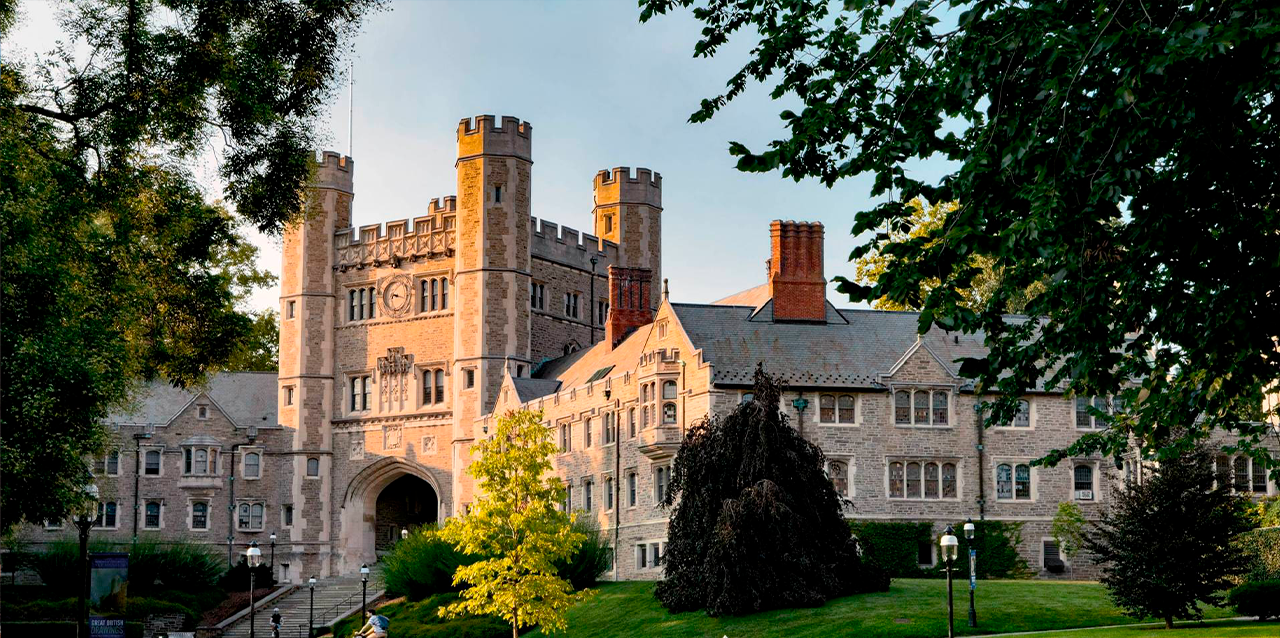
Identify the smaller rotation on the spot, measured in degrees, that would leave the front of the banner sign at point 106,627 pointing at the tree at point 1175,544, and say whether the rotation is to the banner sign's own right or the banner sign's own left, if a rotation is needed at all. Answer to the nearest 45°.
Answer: approximately 90° to the banner sign's own left

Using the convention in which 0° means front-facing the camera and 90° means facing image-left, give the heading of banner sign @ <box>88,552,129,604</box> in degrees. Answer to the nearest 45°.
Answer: approximately 0°

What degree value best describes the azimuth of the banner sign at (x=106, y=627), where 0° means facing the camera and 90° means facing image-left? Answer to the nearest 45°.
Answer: approximately 0°

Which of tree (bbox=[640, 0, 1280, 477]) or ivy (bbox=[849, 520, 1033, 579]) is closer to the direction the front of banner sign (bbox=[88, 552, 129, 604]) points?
the tree

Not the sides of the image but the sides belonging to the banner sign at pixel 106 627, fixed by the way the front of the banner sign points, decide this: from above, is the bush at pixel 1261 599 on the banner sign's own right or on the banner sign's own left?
on the banner sign's own left
